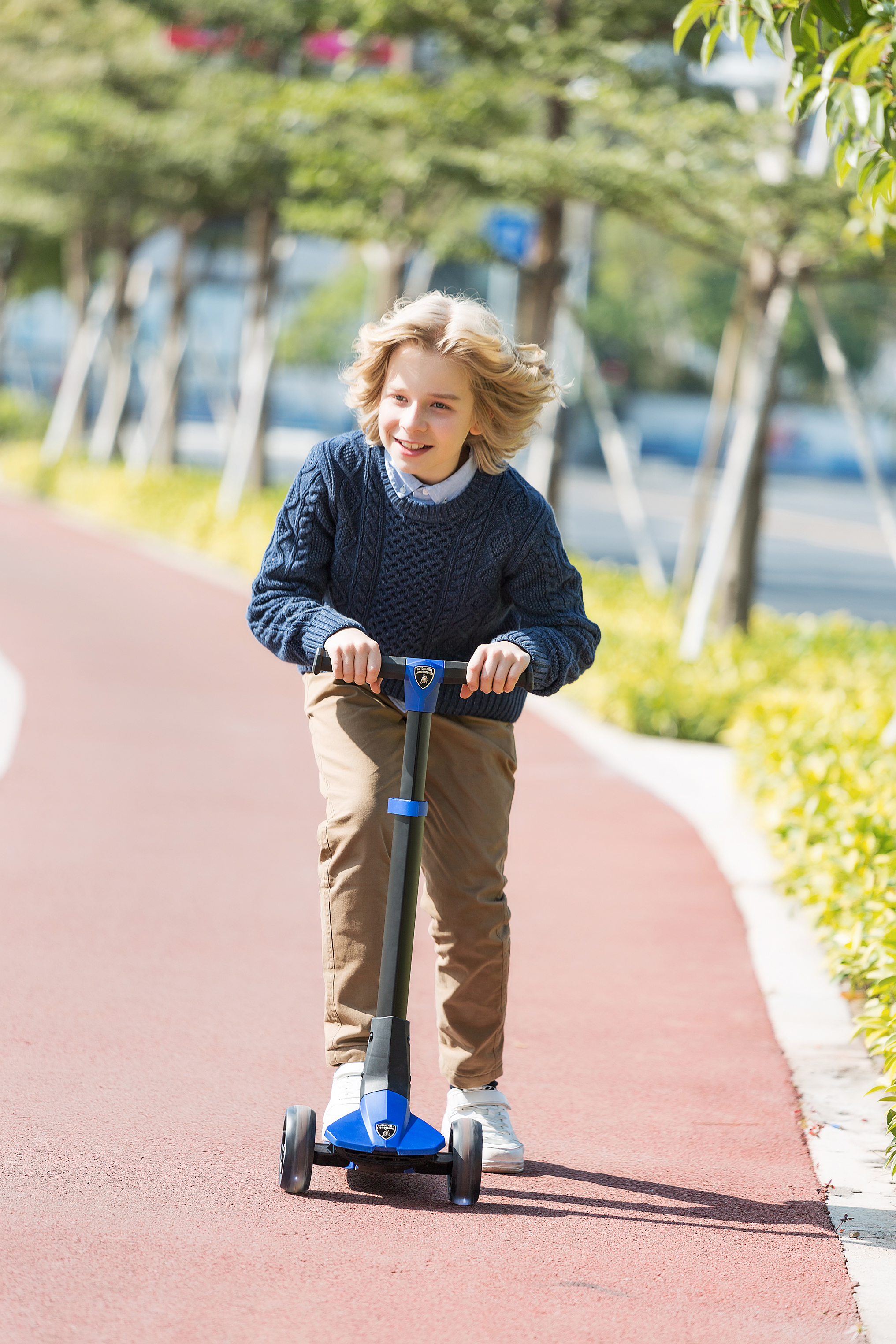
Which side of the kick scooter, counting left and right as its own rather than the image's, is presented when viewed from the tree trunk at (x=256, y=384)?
back

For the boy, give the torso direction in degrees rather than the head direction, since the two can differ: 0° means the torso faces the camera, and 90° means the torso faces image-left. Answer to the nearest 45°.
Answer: approximately 0°

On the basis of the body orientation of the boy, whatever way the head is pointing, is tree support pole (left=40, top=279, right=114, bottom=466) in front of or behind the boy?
behind

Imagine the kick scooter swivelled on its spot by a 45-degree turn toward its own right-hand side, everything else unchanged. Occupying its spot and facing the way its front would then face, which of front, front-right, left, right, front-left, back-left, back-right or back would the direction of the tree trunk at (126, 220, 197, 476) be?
back-right

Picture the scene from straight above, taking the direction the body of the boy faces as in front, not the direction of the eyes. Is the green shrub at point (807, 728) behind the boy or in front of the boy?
behind

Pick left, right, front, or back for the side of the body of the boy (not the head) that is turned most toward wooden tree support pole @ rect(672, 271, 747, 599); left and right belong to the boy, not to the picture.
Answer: back

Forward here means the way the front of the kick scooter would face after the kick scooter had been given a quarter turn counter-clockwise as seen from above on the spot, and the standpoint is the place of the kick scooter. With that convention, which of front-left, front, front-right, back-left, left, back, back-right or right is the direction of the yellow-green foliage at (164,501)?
left

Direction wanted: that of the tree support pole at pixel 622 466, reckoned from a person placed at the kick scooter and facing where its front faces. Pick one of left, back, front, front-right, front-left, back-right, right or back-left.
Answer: back

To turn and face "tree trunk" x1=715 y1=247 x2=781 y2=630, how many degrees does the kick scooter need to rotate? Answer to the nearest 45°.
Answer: approximately 180°

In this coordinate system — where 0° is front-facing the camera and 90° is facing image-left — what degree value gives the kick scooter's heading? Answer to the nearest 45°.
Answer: approximately 0°

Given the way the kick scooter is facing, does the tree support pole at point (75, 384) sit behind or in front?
behind

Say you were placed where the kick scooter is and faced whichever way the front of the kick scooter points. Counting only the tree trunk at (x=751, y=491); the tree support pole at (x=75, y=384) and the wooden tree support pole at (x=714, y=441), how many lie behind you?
3

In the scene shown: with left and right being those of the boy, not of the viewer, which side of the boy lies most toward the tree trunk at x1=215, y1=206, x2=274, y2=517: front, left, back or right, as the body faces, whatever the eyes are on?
back

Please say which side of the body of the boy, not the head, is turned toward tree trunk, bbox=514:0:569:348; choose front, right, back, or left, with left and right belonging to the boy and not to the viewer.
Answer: back
